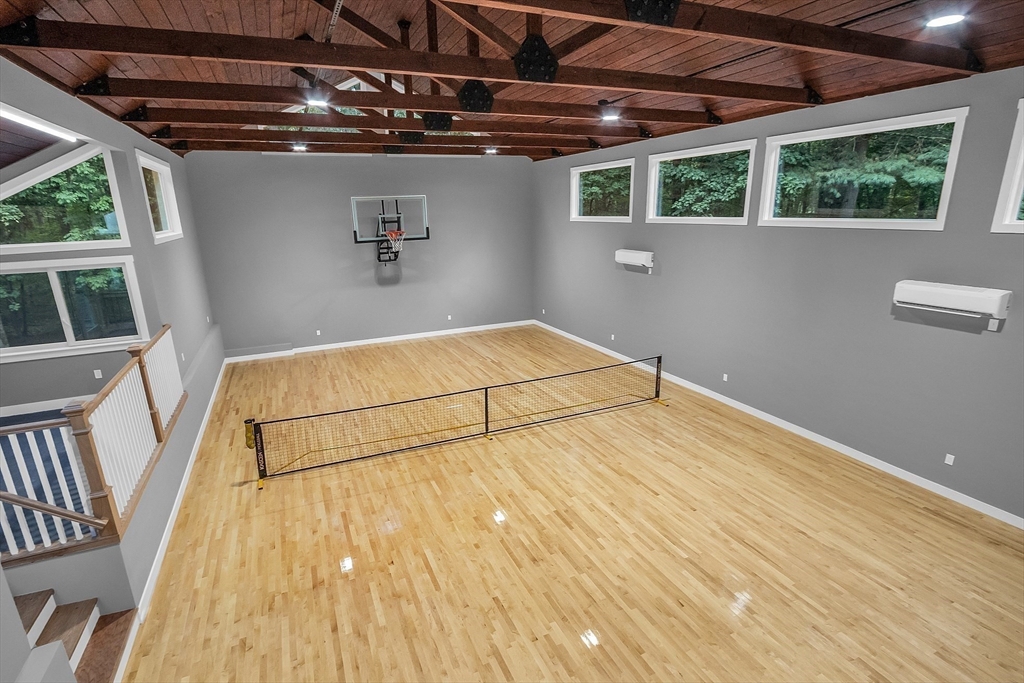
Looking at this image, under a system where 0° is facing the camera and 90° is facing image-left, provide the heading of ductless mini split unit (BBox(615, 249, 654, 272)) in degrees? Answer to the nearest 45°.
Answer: approximately 45°

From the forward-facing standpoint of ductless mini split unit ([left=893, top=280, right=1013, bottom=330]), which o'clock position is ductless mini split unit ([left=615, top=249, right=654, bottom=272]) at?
ductless mini split unit ([left=615, top=249, right=654, bottom=272]) is roughly at 2 o'clock from ductless mini split unit ([left=893, top=280, right=1013, bottom=330]).

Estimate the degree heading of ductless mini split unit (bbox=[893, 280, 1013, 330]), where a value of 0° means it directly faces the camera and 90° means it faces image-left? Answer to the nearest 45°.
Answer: approximately 45°

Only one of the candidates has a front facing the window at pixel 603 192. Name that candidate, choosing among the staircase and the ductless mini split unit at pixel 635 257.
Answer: the staircase

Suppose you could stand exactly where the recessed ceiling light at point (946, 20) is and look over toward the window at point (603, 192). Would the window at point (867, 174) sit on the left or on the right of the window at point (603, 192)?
right

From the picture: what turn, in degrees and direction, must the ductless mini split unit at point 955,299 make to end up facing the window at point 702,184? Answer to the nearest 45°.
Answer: approximately 90° to its right

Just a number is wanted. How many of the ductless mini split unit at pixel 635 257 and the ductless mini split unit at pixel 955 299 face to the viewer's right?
0

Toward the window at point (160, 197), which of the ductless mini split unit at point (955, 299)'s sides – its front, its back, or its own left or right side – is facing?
front
